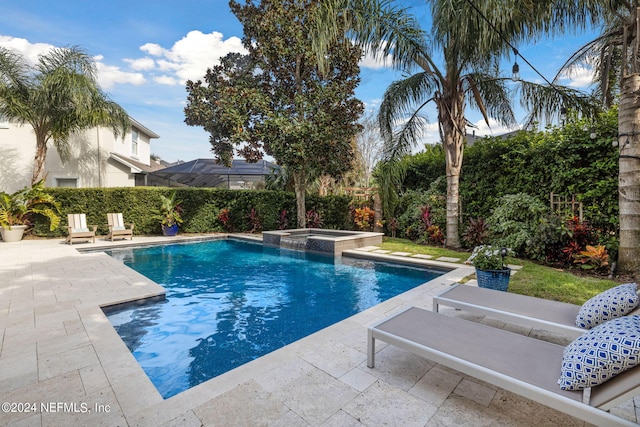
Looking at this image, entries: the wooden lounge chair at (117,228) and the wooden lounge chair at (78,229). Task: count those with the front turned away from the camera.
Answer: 0

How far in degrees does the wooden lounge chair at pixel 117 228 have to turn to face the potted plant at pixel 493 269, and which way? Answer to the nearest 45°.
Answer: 0° — it already faces it

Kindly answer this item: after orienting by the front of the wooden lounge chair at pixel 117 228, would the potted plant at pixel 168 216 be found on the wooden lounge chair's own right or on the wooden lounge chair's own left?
on the wooden lounge chair's own left

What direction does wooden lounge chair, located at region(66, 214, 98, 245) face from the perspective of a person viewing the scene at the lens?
facing the viewer and to the right of the viewer

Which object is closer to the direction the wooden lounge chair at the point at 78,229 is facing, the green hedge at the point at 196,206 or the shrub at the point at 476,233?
the shrub

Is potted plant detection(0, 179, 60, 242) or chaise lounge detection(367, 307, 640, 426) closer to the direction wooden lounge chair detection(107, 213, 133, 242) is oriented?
the chaise lounge

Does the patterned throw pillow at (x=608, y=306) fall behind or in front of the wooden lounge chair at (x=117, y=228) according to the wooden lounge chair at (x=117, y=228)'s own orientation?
in front

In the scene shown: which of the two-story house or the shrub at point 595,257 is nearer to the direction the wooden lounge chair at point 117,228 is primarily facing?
the shrub
